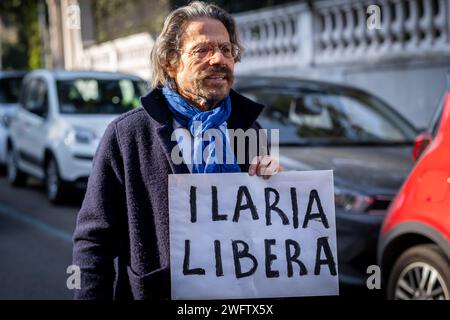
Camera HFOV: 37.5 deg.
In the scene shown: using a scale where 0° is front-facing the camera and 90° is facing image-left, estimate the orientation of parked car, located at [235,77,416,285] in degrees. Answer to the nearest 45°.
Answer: approximately 315°

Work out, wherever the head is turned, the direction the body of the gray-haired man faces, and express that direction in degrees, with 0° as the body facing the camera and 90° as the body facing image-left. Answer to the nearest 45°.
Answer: approximately 315°

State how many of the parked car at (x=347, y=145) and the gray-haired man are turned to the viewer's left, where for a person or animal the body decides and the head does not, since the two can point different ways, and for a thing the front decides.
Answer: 0

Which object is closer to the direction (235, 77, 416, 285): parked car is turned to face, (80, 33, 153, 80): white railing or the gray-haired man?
the gray-haired man

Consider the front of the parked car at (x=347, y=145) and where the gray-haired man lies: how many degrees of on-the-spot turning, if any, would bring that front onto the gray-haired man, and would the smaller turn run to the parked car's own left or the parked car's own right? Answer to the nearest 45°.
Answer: approximately 45° to the parked car's own right

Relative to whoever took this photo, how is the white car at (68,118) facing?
facing the viewer and to the right of the viewer

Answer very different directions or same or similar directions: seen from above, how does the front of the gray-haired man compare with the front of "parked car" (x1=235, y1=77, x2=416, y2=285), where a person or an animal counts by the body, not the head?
same or similar directions

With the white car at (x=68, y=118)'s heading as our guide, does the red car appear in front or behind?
in front

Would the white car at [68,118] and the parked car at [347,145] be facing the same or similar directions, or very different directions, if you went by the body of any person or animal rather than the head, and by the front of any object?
same or similar directions

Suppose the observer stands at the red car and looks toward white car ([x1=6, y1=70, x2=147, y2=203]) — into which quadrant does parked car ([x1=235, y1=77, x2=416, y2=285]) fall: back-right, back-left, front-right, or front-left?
front-right

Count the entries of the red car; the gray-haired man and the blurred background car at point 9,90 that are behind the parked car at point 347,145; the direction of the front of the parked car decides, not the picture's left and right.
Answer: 1

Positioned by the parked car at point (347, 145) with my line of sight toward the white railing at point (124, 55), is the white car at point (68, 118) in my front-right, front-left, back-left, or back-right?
front-left

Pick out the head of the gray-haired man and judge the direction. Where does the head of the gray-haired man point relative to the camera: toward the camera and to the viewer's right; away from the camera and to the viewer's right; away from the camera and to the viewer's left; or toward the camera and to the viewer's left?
toward the camera and to the viewer's right

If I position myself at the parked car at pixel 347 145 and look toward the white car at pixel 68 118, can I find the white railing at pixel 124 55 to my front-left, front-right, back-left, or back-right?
front-right

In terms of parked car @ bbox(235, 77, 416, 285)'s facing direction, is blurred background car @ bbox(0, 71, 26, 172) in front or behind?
behind

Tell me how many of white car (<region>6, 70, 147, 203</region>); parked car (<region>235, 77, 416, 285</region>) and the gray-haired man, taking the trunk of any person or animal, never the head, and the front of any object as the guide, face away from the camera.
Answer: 0

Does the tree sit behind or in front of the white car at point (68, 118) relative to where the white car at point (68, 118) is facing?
behind

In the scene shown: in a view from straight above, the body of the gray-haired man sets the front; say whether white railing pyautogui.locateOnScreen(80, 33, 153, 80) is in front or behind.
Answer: behind

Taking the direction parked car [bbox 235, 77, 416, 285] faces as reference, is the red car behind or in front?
in front
